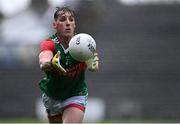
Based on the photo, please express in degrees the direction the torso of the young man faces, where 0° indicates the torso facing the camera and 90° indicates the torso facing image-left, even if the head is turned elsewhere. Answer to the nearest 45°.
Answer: approximately 315°
